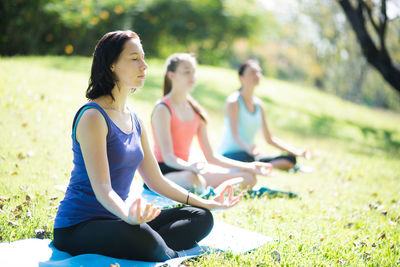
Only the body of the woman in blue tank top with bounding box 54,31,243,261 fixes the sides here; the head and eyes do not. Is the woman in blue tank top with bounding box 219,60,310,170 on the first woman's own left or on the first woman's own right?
on the first woman's own left

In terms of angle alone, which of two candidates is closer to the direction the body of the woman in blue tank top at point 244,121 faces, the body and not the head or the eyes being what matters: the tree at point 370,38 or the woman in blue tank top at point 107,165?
the woman in blue tank top

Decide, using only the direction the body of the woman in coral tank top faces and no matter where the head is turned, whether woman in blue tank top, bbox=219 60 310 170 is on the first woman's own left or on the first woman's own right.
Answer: on the first woman's own left
